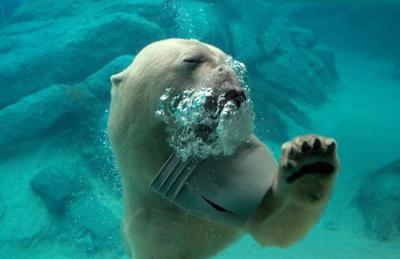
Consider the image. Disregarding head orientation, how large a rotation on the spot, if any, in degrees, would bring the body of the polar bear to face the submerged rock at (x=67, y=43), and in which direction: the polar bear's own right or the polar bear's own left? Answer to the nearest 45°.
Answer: approximately 180°

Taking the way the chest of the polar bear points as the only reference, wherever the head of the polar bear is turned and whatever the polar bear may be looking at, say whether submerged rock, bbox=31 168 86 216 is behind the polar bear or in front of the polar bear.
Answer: behind

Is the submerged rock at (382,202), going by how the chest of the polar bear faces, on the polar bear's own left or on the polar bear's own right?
on the polar bear's own left

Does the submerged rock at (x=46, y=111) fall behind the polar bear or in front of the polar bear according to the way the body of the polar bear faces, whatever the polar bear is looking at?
behind

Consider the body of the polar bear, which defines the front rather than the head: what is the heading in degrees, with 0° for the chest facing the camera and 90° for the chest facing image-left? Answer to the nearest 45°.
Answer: approximately 315°

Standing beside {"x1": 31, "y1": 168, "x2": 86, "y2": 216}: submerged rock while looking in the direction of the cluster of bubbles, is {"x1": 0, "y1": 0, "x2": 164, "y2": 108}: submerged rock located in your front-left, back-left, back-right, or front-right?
back-left
